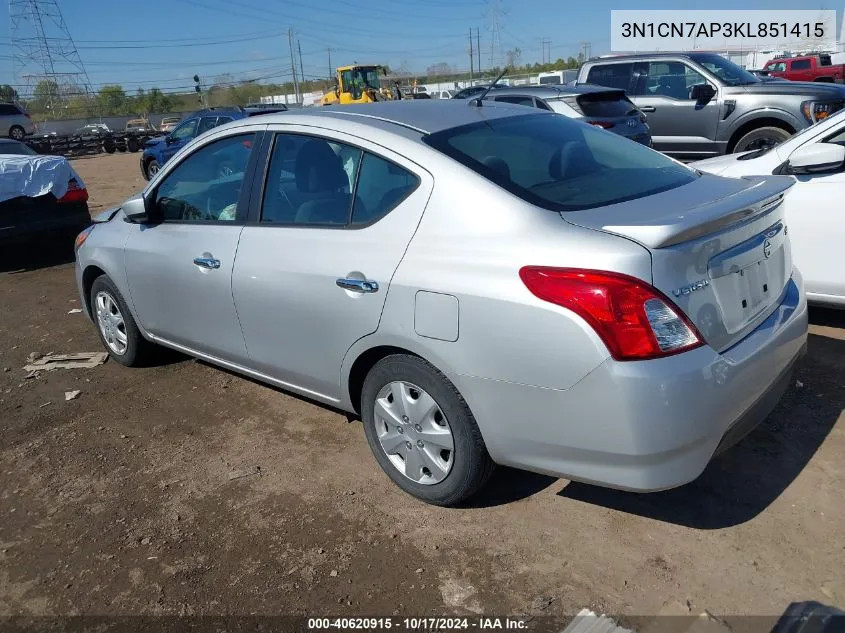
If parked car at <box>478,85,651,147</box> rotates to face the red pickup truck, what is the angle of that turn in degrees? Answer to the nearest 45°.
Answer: approximately 45° to its right

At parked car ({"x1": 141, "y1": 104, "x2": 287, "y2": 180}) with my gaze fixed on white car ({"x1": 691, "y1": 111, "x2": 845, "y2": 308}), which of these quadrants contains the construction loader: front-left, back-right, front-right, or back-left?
back-left

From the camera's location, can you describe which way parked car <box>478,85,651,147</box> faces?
facing away from the viewer and to the left of the viewer

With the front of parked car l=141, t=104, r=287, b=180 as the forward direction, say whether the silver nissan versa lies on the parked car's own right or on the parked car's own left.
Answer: on the parked car's own left

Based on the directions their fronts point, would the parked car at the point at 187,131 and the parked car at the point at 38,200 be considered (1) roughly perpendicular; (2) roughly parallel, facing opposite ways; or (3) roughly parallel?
roughly perpendicular

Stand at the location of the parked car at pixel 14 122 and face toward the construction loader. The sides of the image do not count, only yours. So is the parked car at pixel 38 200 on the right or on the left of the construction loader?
right

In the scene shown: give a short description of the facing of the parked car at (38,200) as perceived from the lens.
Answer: facing away from the viewer and to the left of the viewer

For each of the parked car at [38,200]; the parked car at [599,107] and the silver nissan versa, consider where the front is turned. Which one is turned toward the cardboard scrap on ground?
the silver nissan versa

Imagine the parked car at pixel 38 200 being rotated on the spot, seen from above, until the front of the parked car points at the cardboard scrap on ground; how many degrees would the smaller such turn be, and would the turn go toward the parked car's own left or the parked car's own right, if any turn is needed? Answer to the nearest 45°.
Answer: approximately 135° to the parked car's own left

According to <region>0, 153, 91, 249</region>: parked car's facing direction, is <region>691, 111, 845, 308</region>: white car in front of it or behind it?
behind

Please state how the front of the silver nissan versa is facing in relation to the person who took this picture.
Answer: facing away from the viewer and to the left of the viewer
